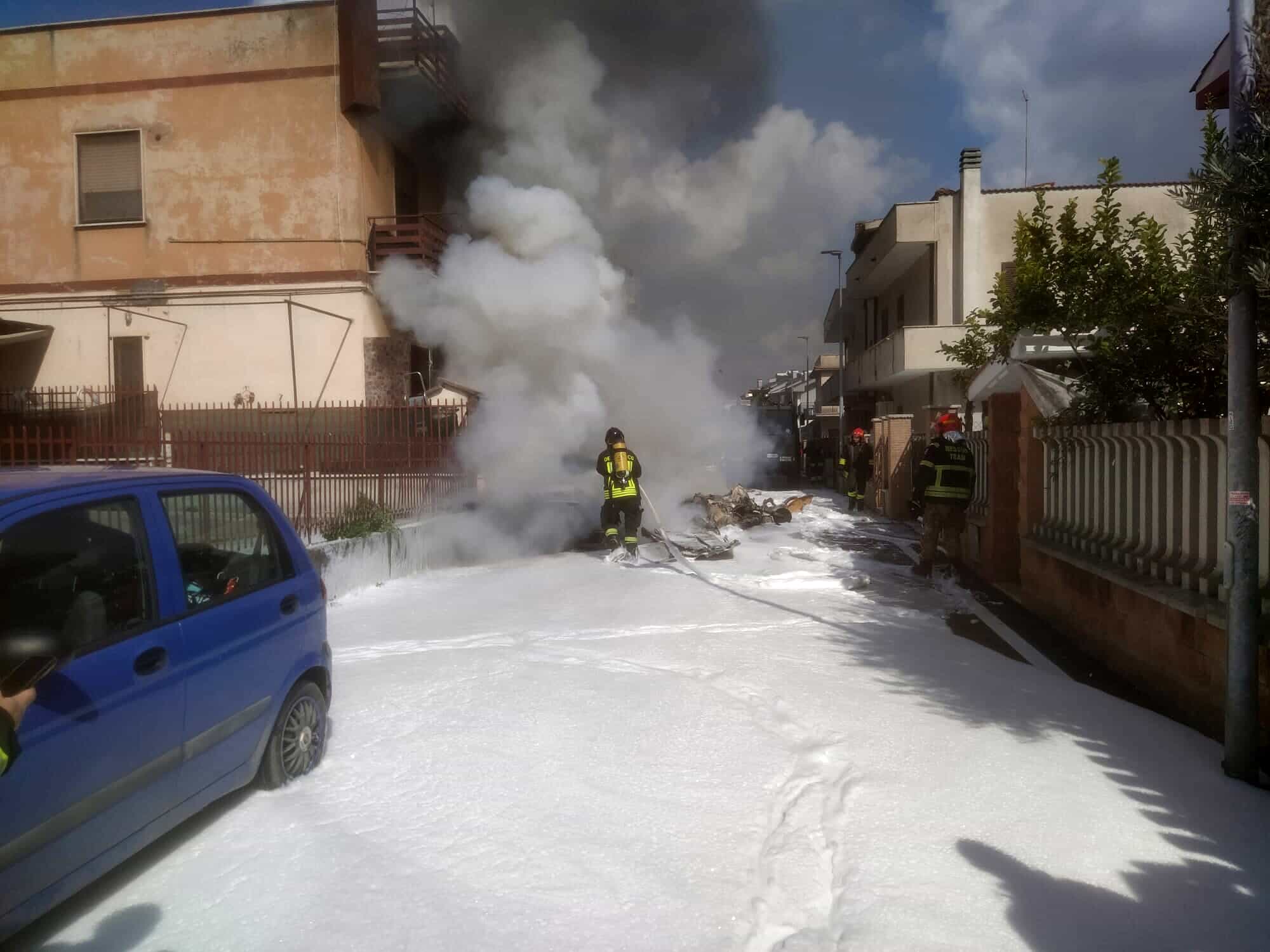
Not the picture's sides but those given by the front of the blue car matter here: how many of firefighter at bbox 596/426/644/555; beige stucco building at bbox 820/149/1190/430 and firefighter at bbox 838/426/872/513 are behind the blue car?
3

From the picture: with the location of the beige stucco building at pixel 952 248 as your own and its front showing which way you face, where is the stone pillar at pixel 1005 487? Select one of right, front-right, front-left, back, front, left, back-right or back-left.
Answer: left

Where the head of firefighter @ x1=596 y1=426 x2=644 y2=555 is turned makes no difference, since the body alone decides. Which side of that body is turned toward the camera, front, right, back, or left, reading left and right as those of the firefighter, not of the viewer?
back

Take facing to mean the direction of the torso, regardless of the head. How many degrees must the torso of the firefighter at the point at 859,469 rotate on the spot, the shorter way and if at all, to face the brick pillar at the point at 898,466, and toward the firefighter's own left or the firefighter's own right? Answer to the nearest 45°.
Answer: approximately 45° to the firefighter's own left

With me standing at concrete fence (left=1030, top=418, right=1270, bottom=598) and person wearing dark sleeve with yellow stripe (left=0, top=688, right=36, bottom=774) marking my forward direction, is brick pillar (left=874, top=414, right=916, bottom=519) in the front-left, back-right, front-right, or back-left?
back-right

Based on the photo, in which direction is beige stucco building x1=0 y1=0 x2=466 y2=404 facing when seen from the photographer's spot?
facing to the right of the viewer

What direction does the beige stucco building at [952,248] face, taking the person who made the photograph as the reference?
facing to the left of the viewer

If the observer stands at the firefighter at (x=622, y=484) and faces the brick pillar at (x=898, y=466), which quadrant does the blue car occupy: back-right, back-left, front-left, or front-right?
back-right

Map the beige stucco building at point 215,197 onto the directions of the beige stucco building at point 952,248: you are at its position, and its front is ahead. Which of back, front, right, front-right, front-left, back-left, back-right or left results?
front-left
